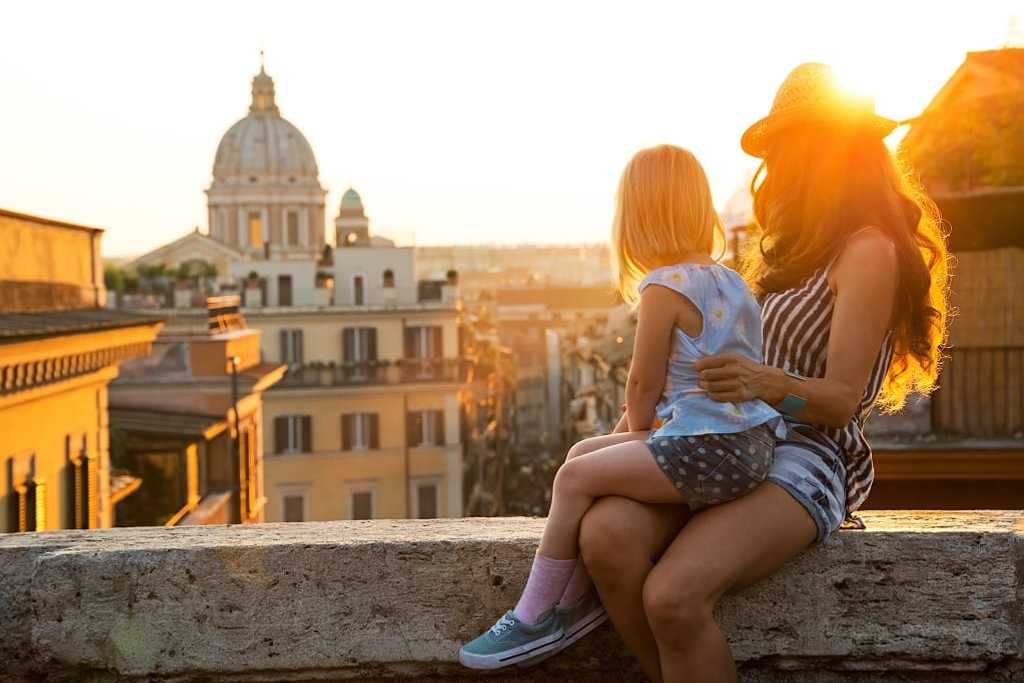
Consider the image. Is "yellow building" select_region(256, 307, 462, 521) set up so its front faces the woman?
yes

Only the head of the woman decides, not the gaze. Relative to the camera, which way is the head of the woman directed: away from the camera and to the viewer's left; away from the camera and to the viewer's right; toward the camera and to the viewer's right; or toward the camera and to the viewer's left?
away from the camera and to the viewer's left

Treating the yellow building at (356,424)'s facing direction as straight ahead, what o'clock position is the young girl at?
The young girl is roughly at 12 o'clock from the yellow building.

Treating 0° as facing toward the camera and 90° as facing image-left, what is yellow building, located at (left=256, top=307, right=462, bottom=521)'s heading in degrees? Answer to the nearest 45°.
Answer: approximately 0°

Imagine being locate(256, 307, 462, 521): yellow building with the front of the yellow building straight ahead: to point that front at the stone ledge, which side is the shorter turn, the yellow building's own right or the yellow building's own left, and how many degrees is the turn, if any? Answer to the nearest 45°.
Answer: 0° — it already faces it

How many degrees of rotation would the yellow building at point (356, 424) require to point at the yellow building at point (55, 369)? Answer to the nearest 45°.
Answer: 0° — it already faces it
